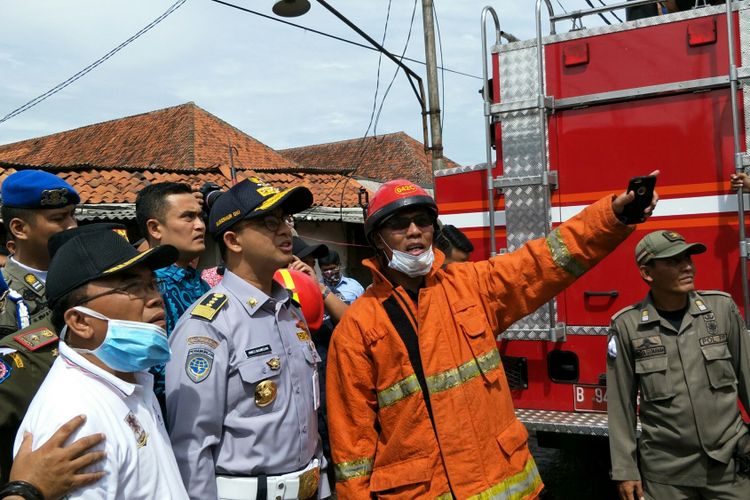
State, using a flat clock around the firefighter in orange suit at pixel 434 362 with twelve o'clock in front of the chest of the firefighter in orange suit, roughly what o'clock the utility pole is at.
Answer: The utility pole is roughly at 6 o'clock from the firefighter in orange suit.

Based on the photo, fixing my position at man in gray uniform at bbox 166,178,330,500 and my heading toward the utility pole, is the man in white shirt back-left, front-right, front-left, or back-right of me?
back-left

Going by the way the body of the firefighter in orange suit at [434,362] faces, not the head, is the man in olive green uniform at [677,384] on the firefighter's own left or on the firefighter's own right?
on the firefighter's own left

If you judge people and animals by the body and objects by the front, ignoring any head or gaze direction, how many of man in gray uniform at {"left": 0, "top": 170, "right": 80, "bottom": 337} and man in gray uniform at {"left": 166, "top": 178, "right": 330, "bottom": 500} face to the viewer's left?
0

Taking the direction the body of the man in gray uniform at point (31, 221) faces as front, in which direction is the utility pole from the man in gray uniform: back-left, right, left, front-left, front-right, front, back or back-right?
left

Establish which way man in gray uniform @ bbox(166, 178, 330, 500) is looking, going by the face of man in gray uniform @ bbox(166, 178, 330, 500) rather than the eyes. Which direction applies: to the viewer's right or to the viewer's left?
to the viewer's right

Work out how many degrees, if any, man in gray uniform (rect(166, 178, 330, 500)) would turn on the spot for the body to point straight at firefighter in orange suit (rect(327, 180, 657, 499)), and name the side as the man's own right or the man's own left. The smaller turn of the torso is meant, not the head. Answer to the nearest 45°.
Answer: approximately 45° to the man's own left

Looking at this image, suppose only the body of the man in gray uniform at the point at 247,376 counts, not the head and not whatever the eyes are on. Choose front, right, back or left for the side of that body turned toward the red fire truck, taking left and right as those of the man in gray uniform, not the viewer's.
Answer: left

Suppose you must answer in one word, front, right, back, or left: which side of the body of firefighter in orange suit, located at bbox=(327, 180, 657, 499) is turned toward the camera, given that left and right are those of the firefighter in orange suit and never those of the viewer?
front

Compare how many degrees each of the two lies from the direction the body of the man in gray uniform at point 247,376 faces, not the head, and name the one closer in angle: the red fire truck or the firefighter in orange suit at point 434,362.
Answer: the firefighter in orange suit

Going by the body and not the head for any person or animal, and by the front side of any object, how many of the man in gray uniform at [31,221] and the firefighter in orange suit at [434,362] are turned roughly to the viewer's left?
0

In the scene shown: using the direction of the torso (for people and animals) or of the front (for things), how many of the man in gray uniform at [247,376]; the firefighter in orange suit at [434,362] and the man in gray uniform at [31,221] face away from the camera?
0

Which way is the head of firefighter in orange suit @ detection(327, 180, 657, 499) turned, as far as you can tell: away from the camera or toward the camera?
toward the camera

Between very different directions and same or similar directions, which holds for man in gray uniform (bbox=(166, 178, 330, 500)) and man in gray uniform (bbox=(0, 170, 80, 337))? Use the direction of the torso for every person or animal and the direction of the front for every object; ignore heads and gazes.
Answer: same or similar directions
